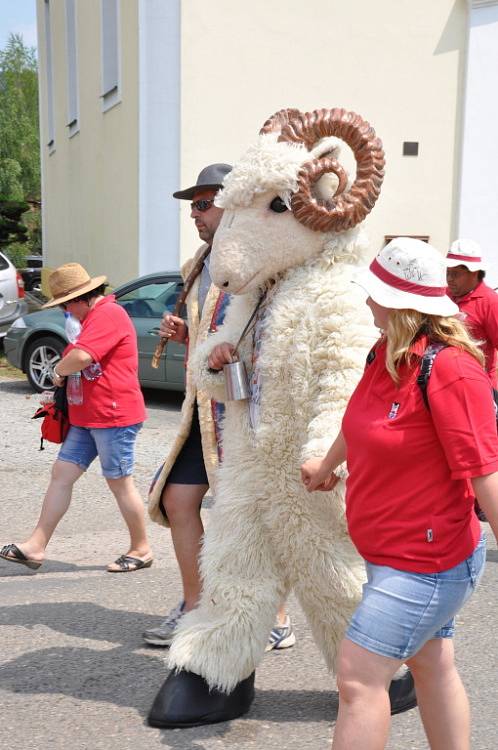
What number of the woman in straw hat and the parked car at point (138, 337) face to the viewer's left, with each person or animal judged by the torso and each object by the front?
2

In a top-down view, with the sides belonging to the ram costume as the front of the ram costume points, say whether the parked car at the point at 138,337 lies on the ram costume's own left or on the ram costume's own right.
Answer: on the ram costume's own right

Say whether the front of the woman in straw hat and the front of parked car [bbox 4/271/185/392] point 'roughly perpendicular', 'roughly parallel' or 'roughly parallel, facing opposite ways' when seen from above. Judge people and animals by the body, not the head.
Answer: roughly parallel

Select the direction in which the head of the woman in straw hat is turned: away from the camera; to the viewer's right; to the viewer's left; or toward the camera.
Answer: to the viewer's left

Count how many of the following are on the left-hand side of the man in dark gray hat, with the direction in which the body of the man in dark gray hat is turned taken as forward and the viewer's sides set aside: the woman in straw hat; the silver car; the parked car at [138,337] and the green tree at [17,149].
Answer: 0

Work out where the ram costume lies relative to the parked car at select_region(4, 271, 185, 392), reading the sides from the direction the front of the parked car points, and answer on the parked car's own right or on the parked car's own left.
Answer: on the parked car's own left

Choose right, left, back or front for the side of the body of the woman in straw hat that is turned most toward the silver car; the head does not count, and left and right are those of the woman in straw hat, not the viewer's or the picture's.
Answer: right

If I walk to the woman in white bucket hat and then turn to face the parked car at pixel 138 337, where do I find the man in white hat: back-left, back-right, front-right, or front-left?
front-right

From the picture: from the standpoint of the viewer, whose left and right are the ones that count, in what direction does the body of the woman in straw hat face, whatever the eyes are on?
facing to the left of the viewer

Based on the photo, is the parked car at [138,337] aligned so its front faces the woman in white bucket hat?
no

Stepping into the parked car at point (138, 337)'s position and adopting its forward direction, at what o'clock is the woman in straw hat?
The woman in straw hat is roughly at 9 o'clock from the parked car.

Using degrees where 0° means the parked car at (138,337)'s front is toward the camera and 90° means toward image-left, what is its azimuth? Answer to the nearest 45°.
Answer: approximately 90°

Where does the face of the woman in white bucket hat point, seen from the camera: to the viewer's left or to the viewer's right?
to the viewer's left

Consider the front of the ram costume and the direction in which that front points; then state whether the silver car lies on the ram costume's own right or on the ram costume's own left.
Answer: on the ram costume's own right

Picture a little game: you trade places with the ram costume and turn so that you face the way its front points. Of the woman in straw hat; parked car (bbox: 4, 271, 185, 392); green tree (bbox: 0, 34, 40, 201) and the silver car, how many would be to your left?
0

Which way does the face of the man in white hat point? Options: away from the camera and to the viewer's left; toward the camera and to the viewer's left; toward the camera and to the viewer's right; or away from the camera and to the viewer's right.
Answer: toward the camera and to the viewer's left

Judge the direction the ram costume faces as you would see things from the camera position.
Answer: facing the viewer and to the left of the viewer
